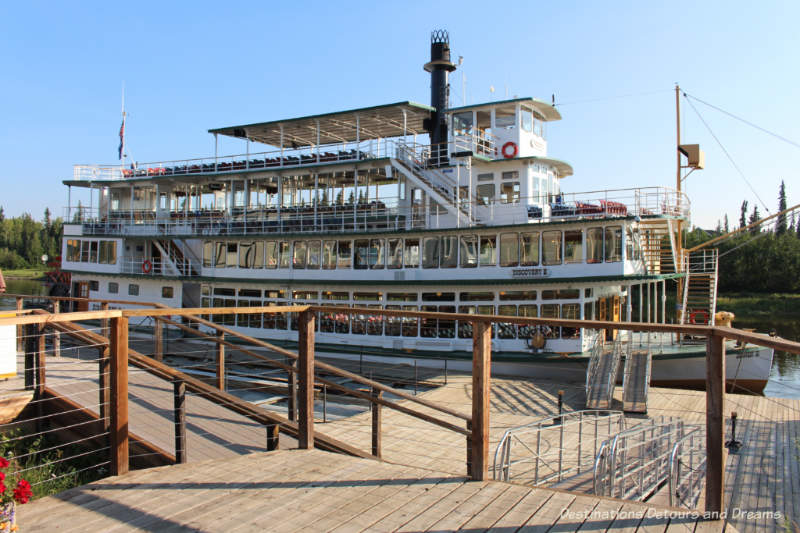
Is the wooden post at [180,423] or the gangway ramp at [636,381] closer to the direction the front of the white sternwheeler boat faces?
the gangway ramp

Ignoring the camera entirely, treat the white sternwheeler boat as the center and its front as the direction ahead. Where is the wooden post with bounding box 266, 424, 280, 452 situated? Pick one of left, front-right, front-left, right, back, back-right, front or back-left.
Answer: front-right

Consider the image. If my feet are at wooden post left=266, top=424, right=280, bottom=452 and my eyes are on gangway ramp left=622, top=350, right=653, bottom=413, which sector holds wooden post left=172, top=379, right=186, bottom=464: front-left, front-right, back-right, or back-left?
back-left

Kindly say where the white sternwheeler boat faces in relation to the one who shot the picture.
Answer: facing the viewer and to the right of the viewer

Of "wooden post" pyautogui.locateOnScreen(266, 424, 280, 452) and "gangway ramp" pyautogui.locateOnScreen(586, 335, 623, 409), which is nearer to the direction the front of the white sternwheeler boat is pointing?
the gangway ramp

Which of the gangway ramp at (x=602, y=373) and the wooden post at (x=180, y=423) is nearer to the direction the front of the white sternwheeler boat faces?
the gangway ramp

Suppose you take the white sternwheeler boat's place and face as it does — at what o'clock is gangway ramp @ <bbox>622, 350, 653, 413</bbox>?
The gangway ramp is roughly at 12 o'clock from the white sternwheeler boat.
